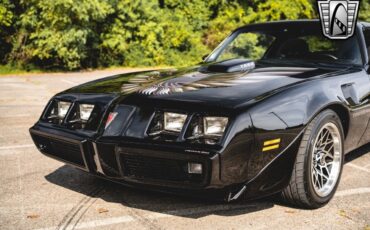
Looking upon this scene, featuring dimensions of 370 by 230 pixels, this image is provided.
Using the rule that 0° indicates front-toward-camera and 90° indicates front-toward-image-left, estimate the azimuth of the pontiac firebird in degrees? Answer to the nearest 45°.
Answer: approximately 45°

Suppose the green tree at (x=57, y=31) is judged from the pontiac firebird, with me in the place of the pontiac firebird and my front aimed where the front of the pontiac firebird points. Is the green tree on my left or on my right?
on my right
